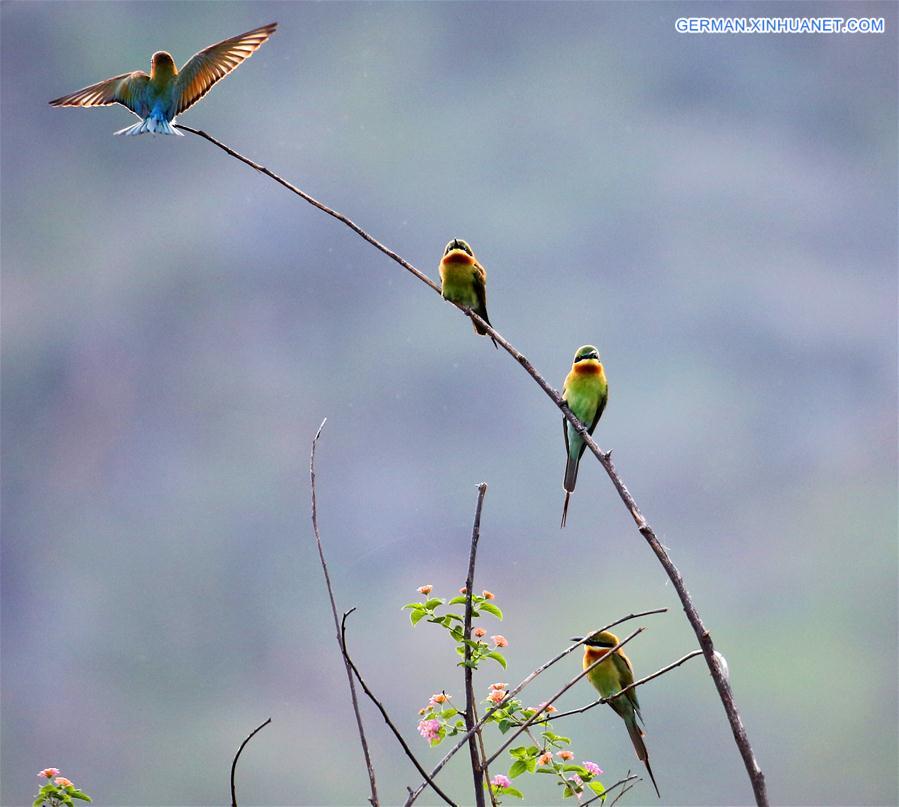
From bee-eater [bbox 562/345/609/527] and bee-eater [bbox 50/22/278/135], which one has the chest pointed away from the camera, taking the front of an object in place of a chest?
bee-eater [bbox 50/22/278/135]

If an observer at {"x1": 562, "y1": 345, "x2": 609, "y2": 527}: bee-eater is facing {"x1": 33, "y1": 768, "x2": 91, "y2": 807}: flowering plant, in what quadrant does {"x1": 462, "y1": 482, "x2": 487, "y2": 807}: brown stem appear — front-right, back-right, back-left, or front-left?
front-left

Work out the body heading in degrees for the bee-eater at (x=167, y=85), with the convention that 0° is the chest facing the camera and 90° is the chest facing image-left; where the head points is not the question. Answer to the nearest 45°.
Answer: approximately 180°

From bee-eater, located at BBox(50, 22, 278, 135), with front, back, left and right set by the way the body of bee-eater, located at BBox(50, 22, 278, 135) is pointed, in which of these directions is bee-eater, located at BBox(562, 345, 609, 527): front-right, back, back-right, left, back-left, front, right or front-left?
front-right

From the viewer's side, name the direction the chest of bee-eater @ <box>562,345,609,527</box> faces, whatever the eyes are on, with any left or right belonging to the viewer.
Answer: facing the viewer

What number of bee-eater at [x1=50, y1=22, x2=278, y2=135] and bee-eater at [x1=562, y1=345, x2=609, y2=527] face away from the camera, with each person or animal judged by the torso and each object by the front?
1
